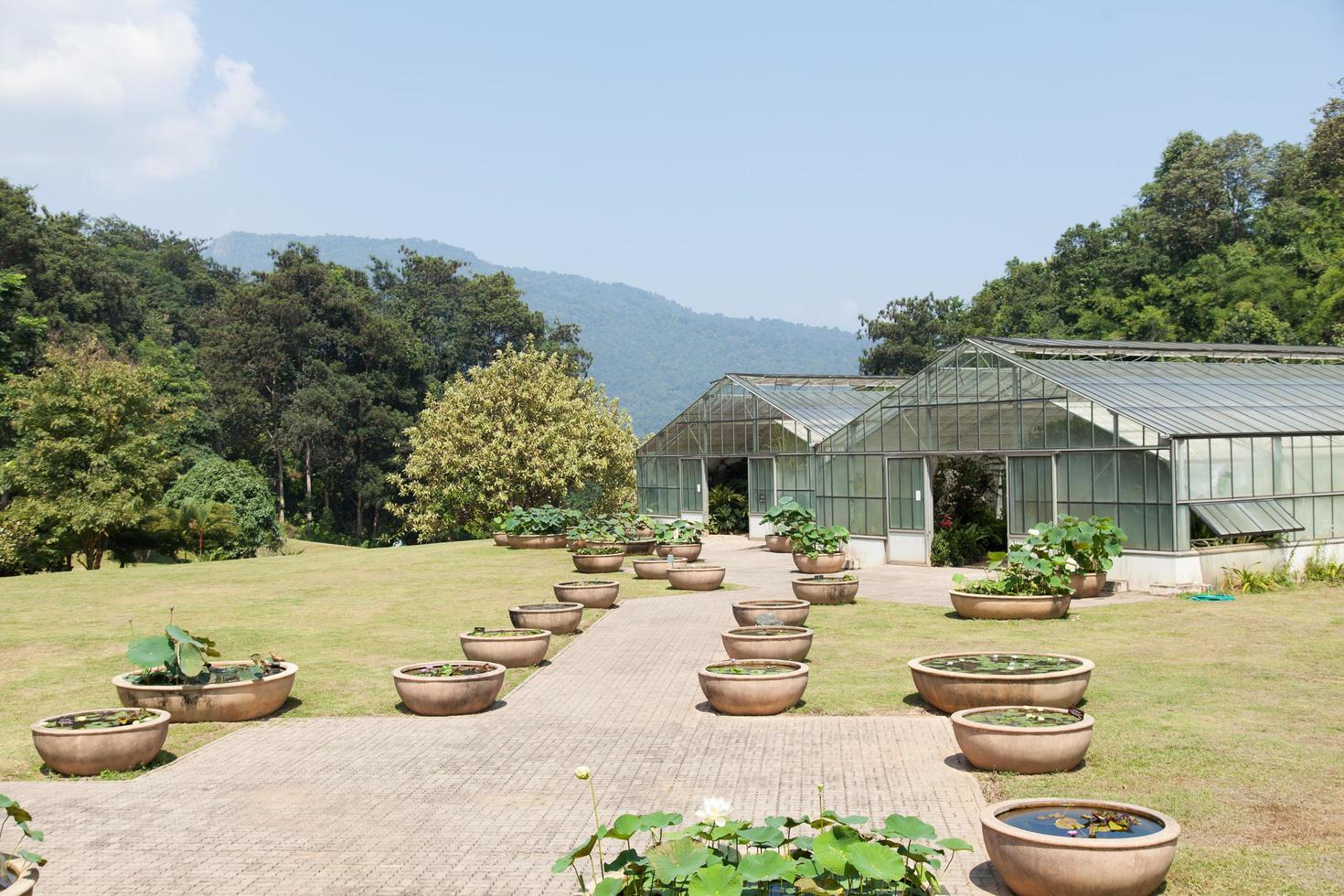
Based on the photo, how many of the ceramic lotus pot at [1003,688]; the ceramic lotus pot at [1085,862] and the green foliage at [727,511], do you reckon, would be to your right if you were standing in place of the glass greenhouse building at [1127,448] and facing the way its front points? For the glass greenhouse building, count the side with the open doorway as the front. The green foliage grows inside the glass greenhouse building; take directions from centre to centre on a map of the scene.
1

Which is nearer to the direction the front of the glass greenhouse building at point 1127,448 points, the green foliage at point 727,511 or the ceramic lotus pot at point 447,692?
the ceramic lotus pot

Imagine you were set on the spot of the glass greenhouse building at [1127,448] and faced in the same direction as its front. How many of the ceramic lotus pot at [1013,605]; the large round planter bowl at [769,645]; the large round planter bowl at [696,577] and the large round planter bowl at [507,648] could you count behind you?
0

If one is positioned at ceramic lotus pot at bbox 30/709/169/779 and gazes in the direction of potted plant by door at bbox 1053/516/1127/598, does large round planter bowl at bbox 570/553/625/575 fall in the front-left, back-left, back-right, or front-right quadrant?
front-left

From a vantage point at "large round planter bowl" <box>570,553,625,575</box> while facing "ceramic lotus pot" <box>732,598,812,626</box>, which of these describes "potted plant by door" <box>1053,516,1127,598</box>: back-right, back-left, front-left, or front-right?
front-left

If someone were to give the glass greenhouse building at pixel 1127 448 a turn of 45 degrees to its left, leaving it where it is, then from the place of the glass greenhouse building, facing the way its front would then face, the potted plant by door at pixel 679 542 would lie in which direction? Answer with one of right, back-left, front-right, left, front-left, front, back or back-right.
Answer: right

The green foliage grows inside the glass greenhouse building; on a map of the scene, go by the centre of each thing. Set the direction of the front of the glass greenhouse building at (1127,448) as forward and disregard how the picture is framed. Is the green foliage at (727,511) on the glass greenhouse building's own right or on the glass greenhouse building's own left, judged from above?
on the glass greenhouse building's own right

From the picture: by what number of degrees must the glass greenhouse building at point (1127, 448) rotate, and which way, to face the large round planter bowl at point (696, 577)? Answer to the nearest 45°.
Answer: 0° — it already faces it

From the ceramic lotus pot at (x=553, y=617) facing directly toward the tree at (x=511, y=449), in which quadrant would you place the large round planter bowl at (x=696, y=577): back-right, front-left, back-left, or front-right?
front-right

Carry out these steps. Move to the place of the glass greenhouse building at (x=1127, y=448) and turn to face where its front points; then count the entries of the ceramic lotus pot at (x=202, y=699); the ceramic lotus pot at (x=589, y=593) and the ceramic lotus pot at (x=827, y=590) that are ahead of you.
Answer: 3

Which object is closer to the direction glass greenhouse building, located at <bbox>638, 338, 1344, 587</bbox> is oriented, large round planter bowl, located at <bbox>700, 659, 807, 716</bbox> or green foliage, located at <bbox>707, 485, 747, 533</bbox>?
the large round planter bowl

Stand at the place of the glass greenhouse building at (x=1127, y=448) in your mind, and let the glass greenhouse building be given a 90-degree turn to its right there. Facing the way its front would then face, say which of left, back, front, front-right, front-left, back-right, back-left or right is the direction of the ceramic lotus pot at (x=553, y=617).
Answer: left

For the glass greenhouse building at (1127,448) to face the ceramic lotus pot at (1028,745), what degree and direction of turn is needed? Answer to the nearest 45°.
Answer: approximately 45° to its left

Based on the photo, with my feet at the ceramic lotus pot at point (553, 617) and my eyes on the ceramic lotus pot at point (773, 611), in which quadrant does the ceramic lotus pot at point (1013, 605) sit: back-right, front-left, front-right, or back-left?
front-left

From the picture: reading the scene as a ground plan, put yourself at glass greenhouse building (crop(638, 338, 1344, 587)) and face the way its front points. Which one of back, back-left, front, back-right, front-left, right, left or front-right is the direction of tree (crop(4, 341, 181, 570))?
front-right

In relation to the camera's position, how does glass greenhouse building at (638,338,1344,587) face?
facing the viewer and to the left of the viewer

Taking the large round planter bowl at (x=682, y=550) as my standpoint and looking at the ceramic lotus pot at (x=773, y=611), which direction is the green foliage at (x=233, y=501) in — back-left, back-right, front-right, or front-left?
back-right

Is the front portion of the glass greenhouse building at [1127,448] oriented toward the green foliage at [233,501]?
no

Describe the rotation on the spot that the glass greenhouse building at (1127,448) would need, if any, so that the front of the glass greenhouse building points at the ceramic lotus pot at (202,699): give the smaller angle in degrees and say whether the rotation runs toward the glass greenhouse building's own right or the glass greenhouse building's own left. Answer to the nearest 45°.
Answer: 0° — it already faces it

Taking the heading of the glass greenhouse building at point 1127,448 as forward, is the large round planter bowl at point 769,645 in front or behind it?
in front

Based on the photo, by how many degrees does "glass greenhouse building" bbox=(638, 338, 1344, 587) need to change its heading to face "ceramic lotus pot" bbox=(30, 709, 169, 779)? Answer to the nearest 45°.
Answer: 0° — it already faces it

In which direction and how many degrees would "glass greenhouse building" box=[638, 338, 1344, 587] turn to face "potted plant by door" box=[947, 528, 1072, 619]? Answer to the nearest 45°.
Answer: approximately 45° to its left

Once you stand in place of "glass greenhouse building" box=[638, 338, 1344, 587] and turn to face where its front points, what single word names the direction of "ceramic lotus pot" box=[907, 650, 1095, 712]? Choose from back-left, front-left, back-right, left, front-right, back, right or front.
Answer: front-left
